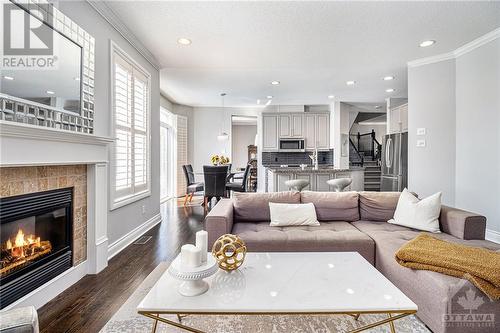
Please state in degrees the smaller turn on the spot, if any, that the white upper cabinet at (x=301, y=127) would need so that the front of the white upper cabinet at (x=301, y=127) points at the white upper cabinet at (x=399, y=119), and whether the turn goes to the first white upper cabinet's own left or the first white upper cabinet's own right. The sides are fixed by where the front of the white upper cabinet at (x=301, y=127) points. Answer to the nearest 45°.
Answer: approximately 45° to the first white upper cabinet's own left

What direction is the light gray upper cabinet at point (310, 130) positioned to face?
toward the camera

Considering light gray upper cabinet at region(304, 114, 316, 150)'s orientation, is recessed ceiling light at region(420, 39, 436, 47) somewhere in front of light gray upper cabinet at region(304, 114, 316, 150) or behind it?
in front

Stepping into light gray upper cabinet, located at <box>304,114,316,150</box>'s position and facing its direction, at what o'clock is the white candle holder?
The white candle holder is roughly at 12 o'clock from the light gray upper cabinet.

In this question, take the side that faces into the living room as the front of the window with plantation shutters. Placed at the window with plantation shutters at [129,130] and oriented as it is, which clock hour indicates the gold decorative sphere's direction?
The gold decorative sphere is roughly at 1 o'clock from the window with plantation shutters.

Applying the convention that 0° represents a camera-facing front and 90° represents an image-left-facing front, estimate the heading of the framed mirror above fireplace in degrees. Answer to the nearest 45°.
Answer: approximately 315°

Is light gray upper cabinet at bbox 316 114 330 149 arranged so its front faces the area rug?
yes

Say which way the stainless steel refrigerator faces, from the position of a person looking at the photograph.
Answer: facing the viewer and to the left of the viewer

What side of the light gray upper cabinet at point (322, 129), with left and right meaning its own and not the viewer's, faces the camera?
front

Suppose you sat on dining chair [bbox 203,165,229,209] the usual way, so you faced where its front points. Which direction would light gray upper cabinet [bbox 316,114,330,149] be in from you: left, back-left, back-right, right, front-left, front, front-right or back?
front-right

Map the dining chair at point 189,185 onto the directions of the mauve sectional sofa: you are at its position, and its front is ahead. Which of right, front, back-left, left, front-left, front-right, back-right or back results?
back-right

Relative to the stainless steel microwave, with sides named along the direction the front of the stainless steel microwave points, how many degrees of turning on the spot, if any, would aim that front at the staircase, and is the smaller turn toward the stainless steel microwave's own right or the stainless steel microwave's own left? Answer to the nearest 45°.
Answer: approximately 90° to the stainless steel microwave's own left

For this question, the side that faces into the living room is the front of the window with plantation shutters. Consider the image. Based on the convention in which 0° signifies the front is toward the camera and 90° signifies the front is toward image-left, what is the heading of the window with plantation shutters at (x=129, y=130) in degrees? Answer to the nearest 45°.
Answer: approximately 315°
